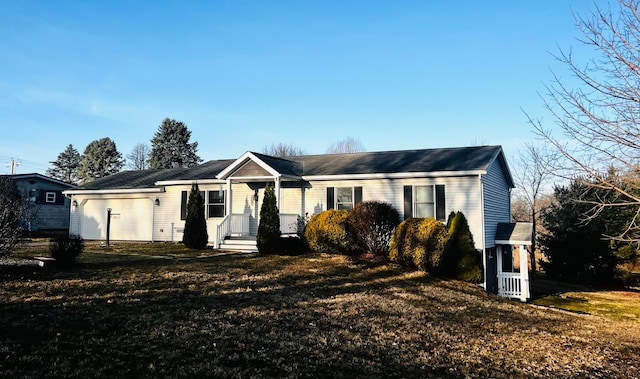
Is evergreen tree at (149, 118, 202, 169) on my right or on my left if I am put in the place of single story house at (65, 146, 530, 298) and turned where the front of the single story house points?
on my right

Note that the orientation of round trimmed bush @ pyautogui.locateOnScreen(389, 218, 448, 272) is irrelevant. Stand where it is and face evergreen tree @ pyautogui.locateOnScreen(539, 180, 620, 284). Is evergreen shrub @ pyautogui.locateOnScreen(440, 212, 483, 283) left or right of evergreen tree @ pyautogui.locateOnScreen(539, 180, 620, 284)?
right

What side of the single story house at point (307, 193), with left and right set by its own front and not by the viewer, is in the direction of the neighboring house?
right

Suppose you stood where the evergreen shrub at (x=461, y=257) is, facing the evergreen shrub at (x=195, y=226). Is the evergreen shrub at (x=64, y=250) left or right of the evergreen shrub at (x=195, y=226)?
left

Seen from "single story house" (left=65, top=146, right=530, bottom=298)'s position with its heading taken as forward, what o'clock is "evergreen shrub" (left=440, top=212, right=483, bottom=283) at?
The evergreen shrub is roughly at 9 o'clock from the single story house.

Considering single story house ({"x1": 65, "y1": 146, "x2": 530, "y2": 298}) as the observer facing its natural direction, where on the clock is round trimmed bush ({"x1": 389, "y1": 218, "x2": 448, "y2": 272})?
The round trimmed bush is roughly at 9 o'clock from the single story house.

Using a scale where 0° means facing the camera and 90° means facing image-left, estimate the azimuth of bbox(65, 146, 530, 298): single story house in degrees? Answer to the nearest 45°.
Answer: approximately 45°
